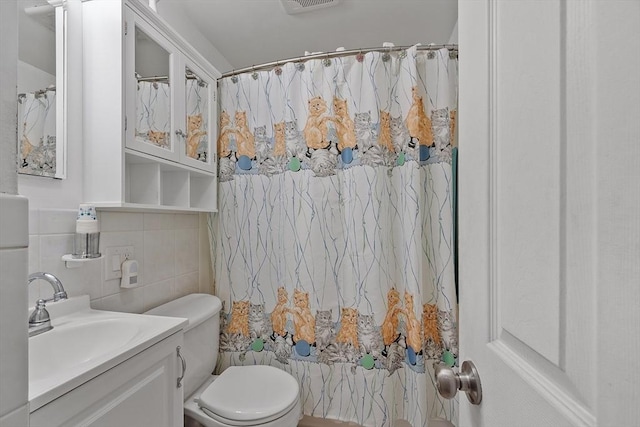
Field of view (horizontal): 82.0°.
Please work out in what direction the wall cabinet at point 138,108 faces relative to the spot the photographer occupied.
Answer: facing the viewer and to the right of the viewer

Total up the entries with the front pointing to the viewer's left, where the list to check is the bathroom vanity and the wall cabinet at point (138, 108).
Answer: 0

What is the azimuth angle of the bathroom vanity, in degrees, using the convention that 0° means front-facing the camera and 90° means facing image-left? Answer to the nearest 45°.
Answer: approximately 315°

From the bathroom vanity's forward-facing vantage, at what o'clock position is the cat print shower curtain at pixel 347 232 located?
The cat print shower curtain is roughly at 10 o'clock from the bathroom vanity.

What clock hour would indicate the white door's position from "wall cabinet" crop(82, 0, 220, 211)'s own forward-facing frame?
The white door is roughly at 1 o'clock from the wall cabinet.

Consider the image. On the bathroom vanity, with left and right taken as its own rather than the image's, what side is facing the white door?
front

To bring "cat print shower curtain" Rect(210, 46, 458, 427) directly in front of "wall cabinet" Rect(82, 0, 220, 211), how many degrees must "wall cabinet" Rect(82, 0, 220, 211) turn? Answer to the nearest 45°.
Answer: approximately 45° to its left
